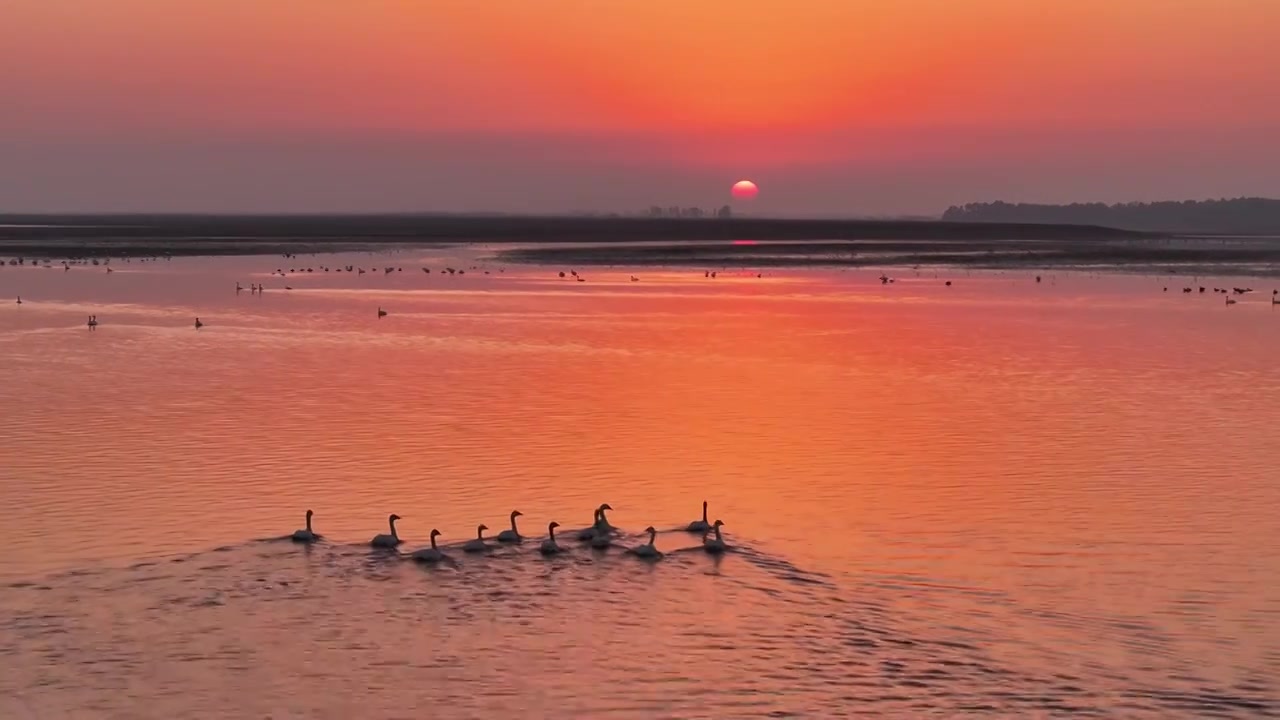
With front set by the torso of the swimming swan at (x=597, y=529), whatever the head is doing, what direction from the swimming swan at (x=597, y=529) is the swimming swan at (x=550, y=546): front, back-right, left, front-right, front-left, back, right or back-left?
back

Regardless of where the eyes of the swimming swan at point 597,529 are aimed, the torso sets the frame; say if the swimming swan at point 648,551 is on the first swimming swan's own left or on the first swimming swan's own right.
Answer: on the first swimming swan's own right

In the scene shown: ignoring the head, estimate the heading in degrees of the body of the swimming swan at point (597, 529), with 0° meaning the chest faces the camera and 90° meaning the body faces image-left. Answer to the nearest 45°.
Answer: approximately 225°

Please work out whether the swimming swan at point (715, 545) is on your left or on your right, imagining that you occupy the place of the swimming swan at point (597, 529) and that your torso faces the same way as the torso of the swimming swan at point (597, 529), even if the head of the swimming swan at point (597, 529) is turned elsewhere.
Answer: on your right

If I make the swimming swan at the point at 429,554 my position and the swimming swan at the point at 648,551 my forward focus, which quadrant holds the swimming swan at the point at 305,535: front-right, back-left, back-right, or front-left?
back-left

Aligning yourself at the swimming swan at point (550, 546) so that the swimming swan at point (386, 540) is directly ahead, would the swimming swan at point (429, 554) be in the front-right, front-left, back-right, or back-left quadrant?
front-left

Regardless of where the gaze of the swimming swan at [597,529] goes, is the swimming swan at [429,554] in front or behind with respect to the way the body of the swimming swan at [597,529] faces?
behind

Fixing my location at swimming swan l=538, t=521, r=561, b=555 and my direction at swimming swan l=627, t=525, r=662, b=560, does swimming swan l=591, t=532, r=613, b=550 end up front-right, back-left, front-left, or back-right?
front-left

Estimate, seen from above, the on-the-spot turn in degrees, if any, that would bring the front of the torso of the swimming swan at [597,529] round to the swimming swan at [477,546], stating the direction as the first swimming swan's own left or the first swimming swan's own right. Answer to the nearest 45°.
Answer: approximately 135° to the first swimming swan's own left
